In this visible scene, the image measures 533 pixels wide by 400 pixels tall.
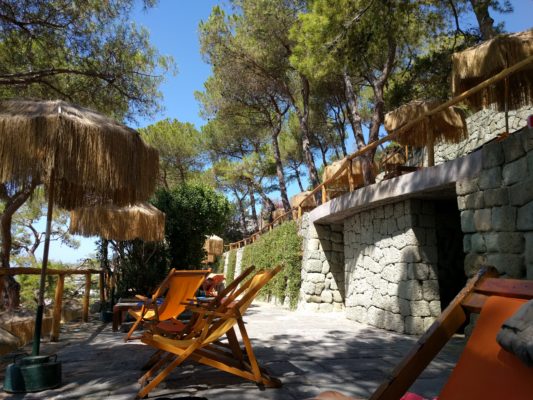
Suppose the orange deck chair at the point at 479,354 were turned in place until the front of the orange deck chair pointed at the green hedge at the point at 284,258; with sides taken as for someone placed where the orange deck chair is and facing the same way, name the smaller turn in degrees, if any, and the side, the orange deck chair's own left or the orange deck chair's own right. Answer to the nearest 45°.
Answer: approximately 135° to the orange deck chair's own right

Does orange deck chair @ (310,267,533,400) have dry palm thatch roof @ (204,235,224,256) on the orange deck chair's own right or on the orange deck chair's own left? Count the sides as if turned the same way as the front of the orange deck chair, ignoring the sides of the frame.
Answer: on the orange deck chair's own right

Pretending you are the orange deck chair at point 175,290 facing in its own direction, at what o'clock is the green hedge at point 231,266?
The green hedge is roughly at 5 o'clock from the orange deck chair.

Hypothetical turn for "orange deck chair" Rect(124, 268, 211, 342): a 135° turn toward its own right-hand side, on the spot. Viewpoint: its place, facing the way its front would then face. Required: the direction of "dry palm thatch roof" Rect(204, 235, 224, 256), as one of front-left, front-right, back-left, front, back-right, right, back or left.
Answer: front

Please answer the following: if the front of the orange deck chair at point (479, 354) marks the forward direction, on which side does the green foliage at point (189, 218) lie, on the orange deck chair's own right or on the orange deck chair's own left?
on the orange deck chair's own right

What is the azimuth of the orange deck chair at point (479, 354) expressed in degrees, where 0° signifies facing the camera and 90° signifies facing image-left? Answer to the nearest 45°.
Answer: approximately 45°

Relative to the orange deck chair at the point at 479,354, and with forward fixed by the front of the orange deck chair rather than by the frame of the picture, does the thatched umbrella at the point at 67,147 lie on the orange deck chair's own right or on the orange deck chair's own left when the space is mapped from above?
on the orange deck chair's own right

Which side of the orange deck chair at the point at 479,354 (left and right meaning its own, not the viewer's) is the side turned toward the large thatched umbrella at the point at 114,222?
right

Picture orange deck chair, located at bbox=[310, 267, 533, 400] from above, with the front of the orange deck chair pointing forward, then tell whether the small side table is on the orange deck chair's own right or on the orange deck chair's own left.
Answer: on the orange deck chair's own right

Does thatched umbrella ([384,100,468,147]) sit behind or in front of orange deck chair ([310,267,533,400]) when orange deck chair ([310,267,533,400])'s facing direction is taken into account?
behind
